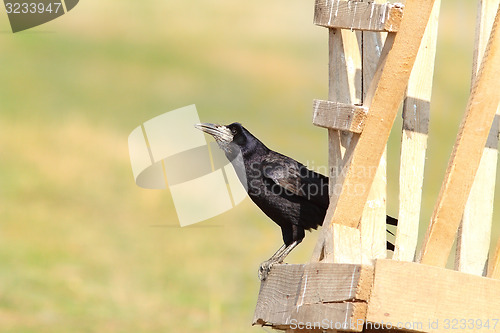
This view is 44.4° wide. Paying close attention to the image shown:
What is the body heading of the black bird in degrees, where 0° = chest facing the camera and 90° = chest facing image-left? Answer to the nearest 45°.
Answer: approximately 90°
